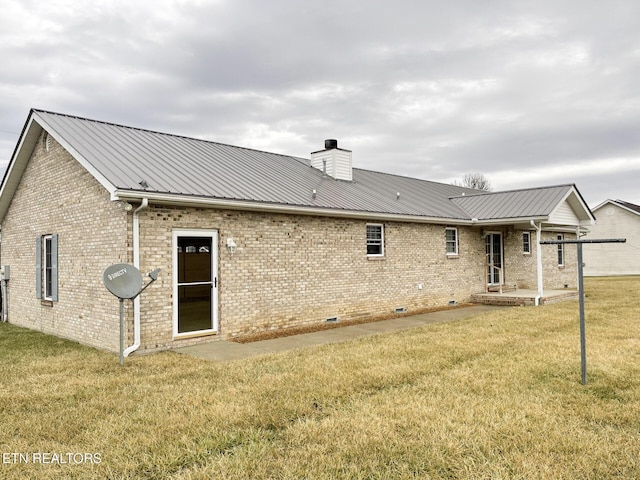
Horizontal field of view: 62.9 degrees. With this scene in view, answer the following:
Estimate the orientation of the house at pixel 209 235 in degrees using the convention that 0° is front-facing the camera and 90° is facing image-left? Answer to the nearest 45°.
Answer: approximately 135°

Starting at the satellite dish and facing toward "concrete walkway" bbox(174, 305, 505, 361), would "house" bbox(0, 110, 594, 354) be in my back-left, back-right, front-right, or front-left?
front-left

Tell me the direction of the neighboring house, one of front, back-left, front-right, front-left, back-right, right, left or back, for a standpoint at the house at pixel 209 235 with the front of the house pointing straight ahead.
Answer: right

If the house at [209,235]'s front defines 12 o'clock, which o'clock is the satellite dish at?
The satellite dish is roughly at 8 o'clock from the house.

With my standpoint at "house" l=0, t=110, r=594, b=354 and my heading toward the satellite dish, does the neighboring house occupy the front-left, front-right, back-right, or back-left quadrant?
back-left
